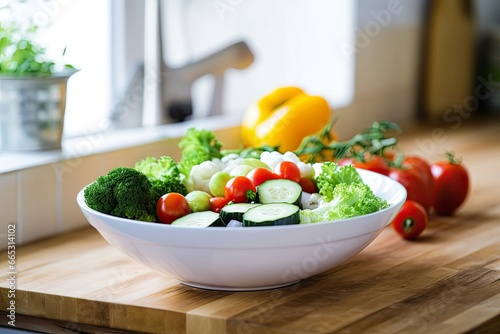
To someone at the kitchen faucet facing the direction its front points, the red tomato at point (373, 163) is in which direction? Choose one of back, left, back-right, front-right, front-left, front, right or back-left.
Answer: front-right

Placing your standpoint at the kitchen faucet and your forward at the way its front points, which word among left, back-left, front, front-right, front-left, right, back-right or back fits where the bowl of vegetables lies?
right

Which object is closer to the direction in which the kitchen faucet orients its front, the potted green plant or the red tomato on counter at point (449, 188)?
the red tomato on counter

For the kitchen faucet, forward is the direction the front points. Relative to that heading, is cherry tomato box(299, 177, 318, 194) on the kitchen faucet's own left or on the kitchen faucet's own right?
on the kitchen faucet's own right

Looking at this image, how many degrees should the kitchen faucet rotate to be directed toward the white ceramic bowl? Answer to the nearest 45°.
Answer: approximately 90° to its right

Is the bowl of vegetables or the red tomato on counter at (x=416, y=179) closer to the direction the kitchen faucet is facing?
the red tomato on counter

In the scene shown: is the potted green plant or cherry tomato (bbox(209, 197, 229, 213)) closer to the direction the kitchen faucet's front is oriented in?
the cherry tomato

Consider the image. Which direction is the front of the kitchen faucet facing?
to the viewer's right
